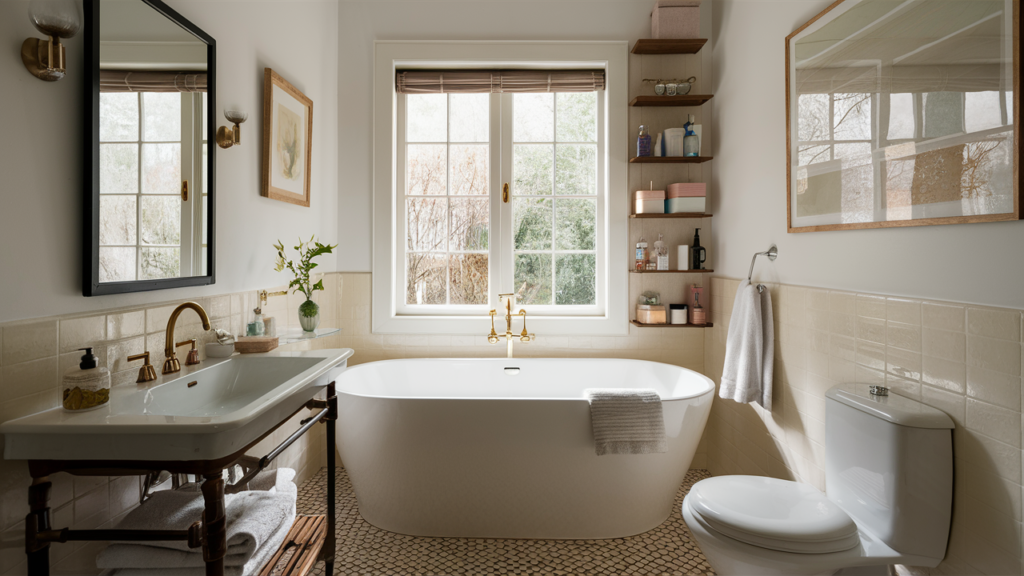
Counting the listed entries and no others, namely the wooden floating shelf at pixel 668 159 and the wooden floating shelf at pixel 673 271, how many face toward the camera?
2

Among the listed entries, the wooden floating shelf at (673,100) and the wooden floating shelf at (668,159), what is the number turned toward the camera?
2

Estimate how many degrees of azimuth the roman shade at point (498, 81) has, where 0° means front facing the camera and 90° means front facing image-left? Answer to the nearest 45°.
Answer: approximately 0°

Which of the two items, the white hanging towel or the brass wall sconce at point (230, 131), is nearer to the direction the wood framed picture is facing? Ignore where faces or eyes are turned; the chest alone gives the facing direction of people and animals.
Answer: the white hanging towel

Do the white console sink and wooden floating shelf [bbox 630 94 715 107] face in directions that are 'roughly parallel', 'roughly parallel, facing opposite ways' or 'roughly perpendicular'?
roughly perpendicular

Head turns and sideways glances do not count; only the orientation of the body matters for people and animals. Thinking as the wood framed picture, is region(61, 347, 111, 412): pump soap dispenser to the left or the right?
on its right

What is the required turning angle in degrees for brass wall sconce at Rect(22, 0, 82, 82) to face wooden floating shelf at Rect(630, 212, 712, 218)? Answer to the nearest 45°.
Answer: approximately 45° to its left

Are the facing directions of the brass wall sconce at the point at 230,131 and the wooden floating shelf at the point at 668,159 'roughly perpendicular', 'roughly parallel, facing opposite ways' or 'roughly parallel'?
roughly perpendicular

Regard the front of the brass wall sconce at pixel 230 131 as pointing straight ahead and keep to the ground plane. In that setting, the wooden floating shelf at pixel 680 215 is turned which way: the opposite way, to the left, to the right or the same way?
to the right

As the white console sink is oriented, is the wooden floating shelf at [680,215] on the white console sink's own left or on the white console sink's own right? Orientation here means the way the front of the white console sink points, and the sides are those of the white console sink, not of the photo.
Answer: on the white console sink's own left

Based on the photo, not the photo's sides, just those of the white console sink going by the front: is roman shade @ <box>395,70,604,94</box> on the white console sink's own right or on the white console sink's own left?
on the white console sink's own left
